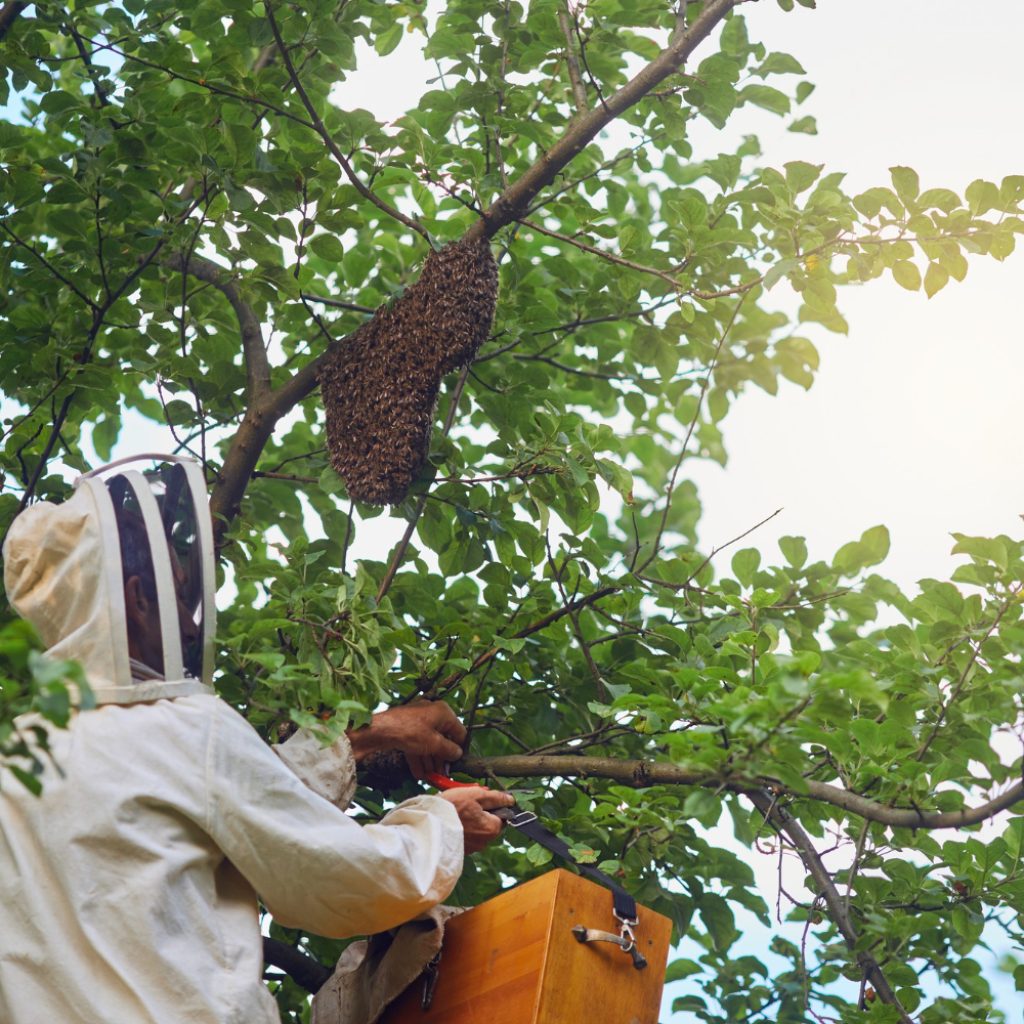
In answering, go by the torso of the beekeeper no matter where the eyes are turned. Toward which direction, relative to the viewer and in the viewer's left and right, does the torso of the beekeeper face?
facing away from the viewer and to the right of the viewer
